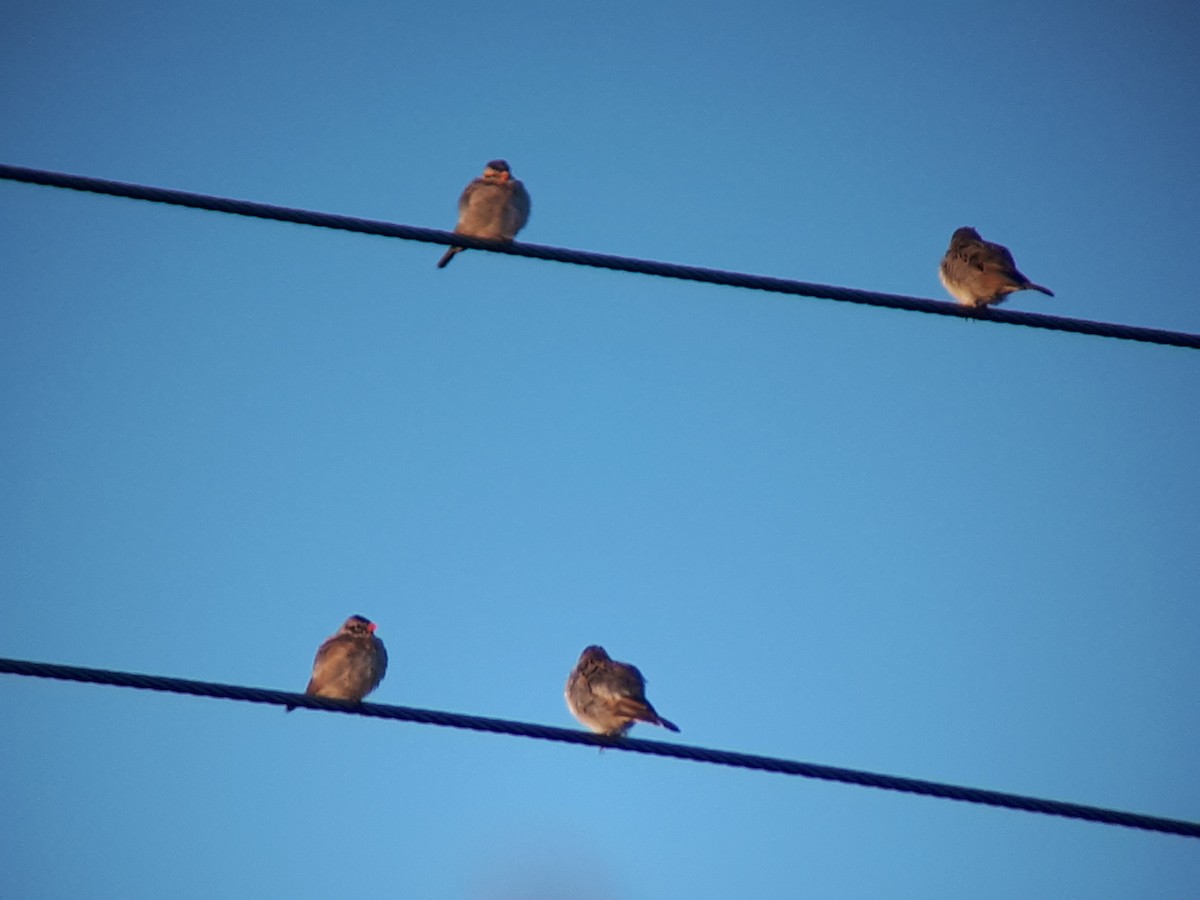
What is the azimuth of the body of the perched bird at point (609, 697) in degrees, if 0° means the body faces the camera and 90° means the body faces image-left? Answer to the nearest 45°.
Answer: approximately 90°

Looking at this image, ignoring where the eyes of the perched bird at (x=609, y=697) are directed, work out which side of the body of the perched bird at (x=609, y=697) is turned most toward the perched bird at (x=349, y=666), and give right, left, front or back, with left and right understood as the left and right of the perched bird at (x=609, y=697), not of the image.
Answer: front
